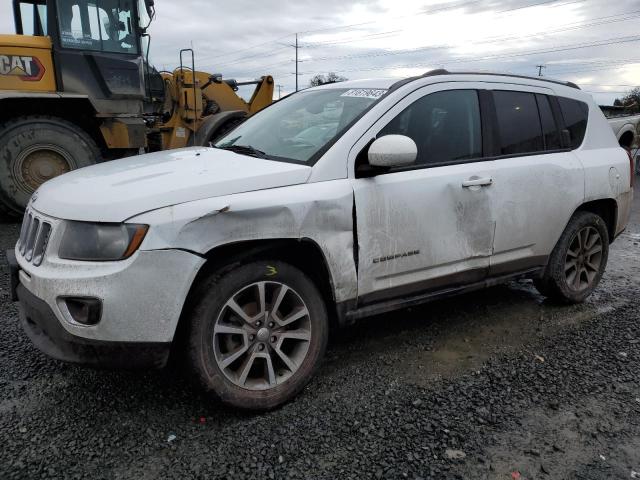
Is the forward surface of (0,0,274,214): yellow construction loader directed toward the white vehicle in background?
yes

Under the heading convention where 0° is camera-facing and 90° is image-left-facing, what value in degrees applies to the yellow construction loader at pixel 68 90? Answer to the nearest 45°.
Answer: approximately 270°

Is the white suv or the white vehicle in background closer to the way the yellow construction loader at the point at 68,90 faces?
the white vehicle in background

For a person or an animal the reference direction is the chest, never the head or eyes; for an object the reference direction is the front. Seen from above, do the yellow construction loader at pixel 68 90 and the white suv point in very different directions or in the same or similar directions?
very different directions

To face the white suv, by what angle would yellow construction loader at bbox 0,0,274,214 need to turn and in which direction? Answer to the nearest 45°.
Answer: approximately 90° to its right

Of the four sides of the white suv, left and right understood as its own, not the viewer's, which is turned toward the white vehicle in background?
back

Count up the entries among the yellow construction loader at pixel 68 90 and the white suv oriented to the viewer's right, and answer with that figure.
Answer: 1

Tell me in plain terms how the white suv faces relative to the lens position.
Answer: facing the viewer and to the left of the viewer

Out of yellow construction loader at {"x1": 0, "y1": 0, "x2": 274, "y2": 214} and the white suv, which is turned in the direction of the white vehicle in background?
the yellow construction loader

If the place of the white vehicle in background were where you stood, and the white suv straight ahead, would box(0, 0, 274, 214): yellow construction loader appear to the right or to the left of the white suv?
right
